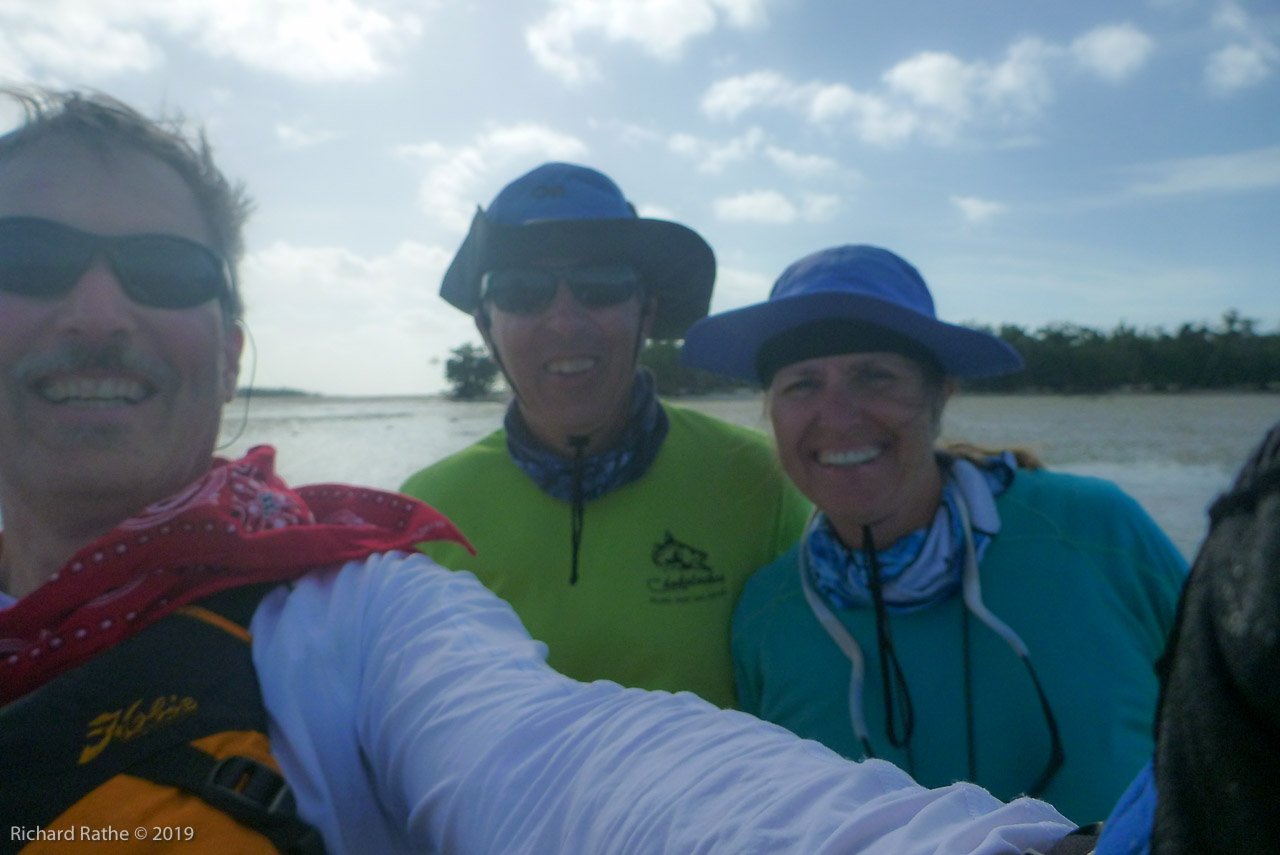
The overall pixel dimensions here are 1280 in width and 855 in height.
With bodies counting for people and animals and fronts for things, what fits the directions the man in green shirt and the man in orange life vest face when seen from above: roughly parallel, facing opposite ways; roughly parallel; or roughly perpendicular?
roughly parallel

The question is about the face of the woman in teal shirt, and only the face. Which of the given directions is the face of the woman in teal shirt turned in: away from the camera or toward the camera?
toward the camera

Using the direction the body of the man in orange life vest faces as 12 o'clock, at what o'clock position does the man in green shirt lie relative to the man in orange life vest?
The man in green shirt is roughly at 7 o'clock from the man in orange life vest.

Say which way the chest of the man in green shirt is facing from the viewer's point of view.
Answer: toward the camera

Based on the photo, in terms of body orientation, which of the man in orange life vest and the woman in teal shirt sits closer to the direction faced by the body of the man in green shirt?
the man in orange life vest

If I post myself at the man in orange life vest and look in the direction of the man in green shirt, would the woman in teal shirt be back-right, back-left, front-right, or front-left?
front-right

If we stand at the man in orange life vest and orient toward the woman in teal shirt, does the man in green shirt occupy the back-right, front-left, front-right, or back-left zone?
front-left

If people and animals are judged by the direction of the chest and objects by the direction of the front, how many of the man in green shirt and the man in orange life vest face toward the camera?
2

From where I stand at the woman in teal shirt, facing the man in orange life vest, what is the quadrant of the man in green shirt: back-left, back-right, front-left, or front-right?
front-right
